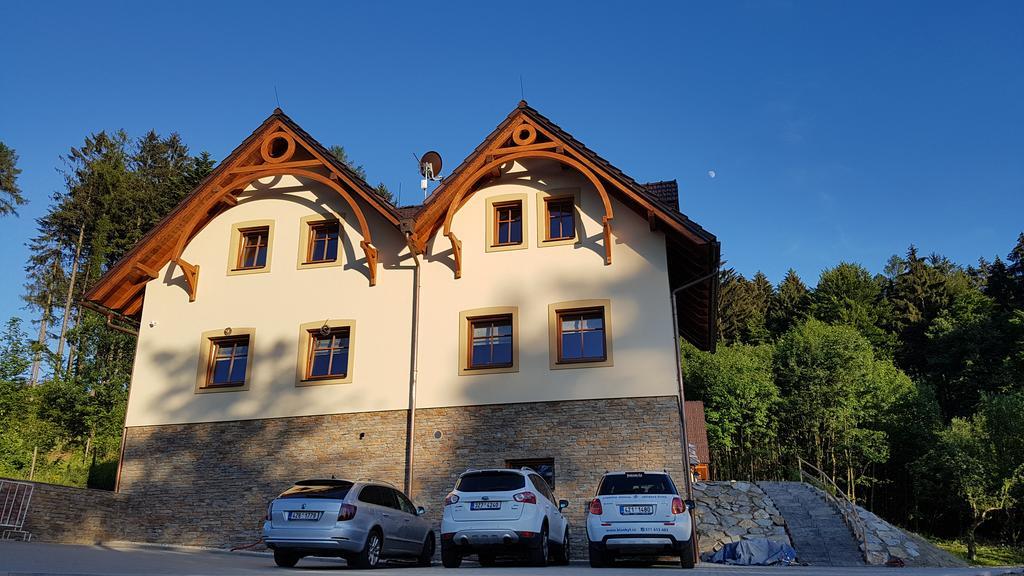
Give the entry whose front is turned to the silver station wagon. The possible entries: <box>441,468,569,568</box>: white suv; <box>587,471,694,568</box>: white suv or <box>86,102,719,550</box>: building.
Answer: the building

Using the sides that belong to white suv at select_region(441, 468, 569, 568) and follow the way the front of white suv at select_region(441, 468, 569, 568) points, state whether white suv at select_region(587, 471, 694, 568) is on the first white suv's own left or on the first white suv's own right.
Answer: on the first white suv's own right

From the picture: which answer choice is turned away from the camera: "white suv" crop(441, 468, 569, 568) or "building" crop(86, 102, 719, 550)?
the white suv

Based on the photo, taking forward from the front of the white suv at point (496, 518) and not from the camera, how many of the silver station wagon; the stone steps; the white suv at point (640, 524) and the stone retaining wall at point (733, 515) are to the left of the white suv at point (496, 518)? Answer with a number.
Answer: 1

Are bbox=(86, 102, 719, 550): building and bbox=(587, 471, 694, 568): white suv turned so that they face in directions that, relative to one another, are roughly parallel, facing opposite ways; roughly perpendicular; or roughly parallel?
roughly parallel, facing opposite ways

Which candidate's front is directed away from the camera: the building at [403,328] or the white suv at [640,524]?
the white suv

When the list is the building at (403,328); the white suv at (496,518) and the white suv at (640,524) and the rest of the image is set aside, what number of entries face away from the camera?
2

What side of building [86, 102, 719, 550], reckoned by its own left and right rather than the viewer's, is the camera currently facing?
front

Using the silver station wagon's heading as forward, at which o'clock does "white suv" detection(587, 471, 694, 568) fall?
The white suv is roughly at 2 o'clock from the silver station wagon.

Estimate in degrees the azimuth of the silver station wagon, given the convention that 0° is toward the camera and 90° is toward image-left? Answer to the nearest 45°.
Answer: approximately 225°

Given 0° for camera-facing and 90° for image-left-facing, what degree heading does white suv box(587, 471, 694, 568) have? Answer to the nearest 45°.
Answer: approximately 180°

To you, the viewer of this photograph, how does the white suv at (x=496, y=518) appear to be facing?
facing away from the viewer

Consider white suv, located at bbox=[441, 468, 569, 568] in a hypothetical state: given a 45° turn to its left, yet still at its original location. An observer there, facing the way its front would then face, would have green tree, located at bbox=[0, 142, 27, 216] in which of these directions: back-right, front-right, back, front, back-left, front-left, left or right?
front

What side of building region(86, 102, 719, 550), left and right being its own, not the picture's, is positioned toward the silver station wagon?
front

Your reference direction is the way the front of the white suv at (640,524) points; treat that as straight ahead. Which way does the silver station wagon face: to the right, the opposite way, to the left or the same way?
the same way

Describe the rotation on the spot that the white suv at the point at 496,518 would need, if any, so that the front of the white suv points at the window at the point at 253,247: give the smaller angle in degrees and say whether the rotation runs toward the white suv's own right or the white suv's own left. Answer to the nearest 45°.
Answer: approximately 45° to the white suv's own left
